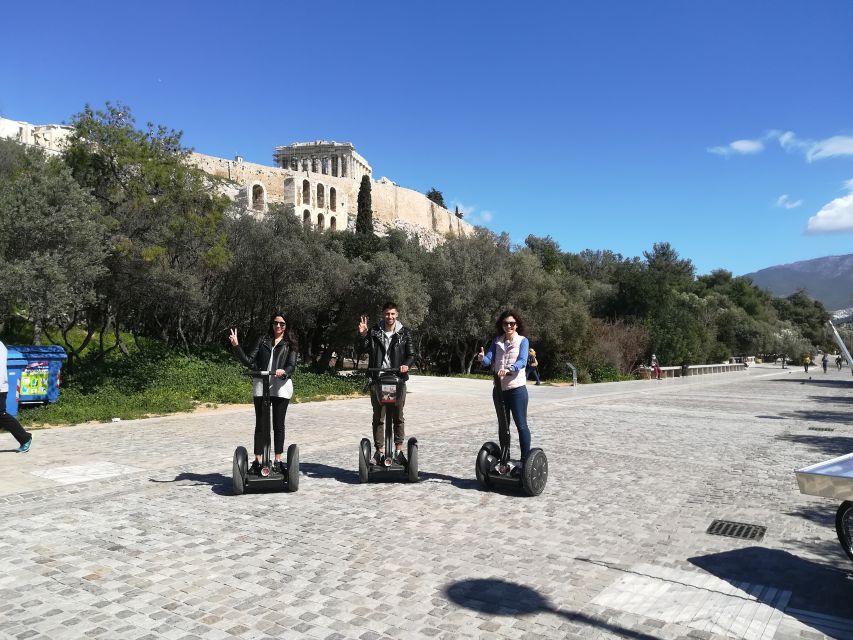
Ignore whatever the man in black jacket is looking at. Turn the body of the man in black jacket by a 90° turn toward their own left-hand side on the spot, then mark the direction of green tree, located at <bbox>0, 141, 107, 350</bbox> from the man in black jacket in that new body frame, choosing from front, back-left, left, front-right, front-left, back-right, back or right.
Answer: back-left

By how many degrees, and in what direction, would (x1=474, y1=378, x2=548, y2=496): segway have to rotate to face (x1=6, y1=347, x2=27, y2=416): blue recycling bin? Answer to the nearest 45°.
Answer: approximately 90° to its right

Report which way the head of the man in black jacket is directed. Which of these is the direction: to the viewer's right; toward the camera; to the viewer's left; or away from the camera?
toward the camera

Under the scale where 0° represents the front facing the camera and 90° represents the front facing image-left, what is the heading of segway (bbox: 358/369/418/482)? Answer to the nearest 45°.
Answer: approximately 0°

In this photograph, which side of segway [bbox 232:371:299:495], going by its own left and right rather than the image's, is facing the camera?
front

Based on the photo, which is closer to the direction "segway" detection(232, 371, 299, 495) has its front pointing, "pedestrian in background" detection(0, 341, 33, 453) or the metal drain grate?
the metal drain grate

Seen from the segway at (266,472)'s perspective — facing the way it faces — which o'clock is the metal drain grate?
The metal drain grate is roughly at 10 o'clock from the segway.

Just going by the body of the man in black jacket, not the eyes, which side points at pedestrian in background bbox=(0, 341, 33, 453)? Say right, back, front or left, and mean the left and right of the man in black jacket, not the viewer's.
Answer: right

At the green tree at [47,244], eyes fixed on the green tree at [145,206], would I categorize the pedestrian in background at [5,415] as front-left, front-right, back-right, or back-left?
back-right

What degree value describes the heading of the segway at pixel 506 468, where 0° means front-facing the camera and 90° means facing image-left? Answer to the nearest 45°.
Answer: approximately 45°

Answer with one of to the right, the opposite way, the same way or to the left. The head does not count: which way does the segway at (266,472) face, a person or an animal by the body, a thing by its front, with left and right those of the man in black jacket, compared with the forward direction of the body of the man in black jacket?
the same way

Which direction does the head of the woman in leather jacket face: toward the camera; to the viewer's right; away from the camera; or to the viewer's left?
toward the camera
